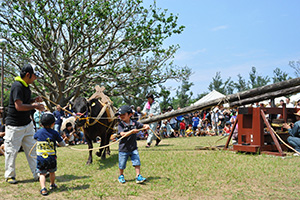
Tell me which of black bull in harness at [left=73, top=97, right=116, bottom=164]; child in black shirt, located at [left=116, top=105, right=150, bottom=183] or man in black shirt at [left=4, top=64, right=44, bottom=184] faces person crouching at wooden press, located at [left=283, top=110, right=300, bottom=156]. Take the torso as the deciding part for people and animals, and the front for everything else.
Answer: the man in black shirt

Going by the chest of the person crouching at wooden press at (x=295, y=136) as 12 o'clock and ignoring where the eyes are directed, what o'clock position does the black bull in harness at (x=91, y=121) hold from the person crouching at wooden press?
The black bull in harness is roughly at 11 o'clock from the person crouching at wooden press.

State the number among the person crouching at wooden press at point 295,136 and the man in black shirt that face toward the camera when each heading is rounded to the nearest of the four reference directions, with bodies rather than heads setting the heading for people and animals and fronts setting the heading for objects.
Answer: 0

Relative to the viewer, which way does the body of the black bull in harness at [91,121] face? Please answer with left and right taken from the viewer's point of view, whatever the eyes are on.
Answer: facing the viewer and to the left of the viewer

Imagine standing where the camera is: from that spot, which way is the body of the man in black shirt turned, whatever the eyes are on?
to the viewer's right

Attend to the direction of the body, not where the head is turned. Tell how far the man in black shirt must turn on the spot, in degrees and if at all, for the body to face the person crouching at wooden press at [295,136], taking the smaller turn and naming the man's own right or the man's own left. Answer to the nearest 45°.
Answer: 0° — they already face them

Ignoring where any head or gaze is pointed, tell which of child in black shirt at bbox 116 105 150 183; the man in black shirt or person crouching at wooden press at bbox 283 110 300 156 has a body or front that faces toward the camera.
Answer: the child in black shirt

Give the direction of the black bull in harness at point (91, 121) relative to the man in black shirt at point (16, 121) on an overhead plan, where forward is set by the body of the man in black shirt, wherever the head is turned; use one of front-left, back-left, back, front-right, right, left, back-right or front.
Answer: front-left

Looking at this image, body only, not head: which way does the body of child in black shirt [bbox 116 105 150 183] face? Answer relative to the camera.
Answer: toward the camera

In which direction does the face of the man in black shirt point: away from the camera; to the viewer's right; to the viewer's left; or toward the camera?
to the viewer's right

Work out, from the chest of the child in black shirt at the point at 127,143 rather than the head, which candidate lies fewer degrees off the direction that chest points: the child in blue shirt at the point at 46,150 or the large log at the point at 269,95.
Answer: the child in blue shirt

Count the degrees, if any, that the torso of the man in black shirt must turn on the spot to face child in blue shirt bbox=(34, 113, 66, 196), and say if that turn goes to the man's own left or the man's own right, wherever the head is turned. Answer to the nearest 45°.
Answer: approximately 45° to the man's own right

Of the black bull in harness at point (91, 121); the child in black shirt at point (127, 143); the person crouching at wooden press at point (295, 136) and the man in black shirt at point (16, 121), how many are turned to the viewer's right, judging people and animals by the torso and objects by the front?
1
